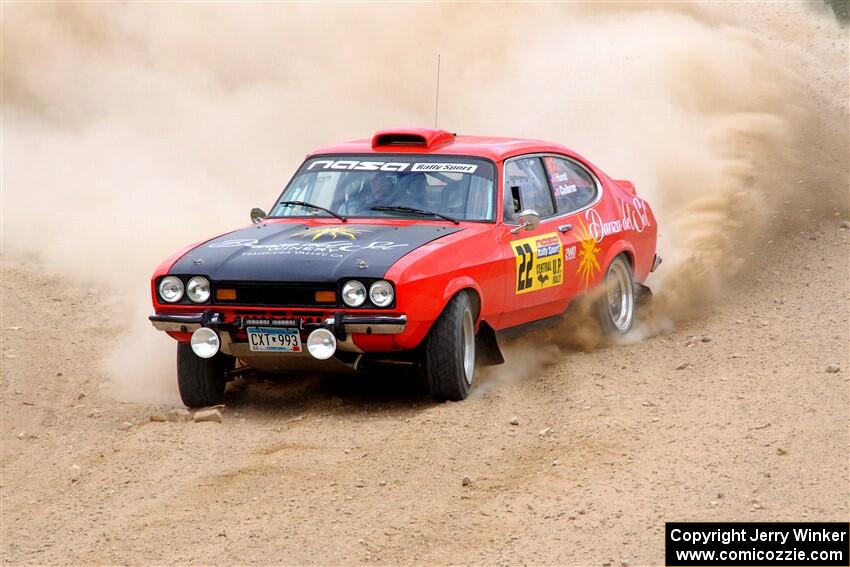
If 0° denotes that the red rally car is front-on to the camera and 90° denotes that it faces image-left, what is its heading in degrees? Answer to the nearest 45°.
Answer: approximately 45°
